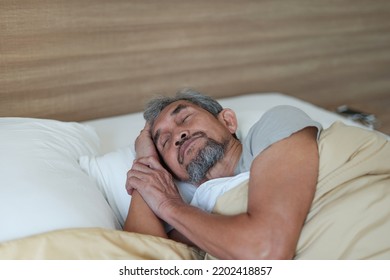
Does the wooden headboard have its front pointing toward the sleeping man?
yes

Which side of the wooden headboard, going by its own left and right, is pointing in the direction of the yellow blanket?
front

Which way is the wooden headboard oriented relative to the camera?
toward the camera

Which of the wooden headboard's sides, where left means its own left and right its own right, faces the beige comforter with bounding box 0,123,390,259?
front

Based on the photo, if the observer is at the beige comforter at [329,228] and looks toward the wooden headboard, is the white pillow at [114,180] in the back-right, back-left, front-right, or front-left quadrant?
front-left
